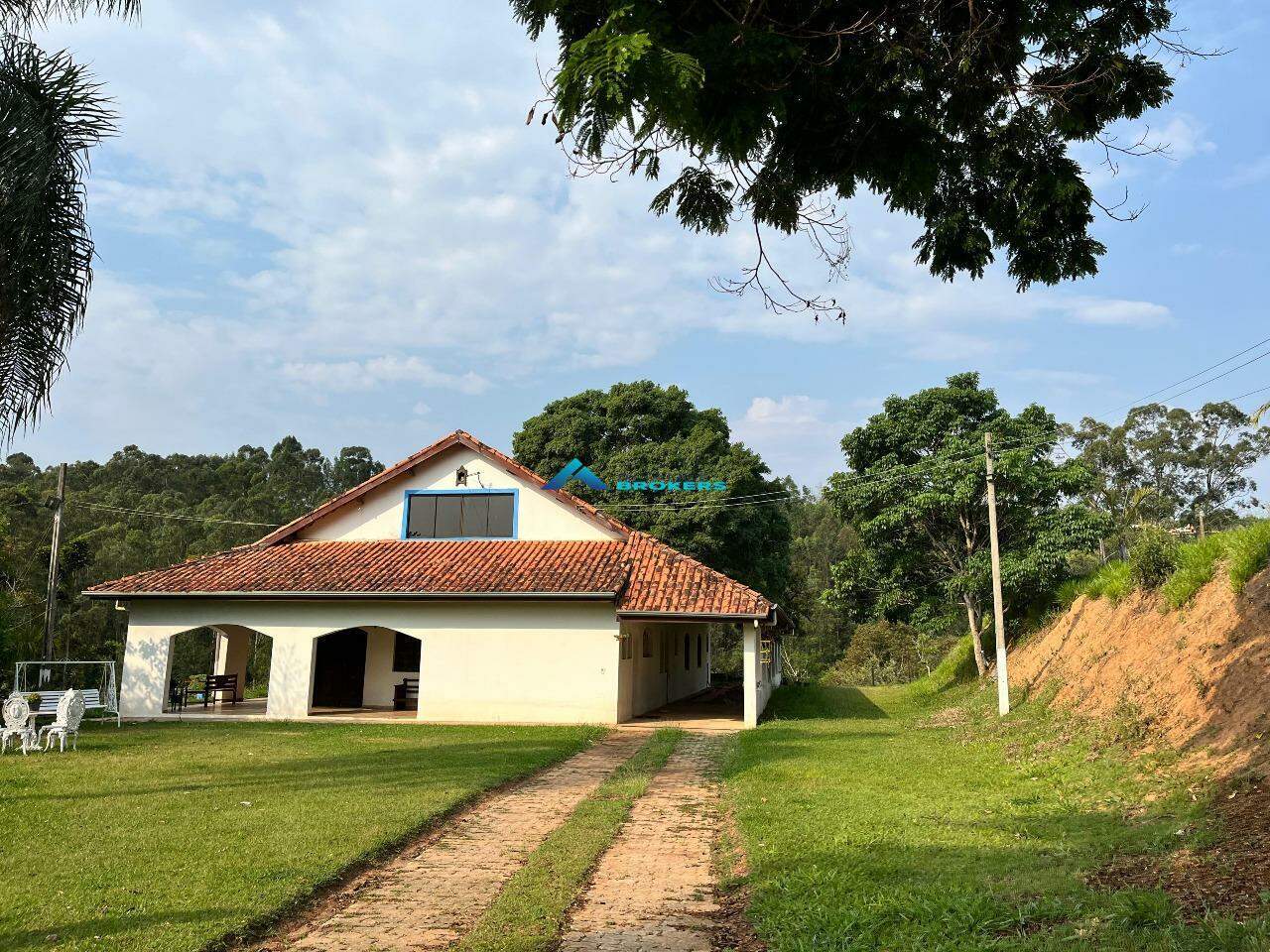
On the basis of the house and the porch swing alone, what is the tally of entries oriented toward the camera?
2

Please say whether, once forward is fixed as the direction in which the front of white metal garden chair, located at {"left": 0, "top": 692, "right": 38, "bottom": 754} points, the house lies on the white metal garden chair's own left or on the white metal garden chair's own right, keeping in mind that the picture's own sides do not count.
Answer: on the white metal garden chair's own left

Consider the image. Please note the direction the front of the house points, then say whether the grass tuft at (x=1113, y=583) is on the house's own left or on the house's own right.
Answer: on the house's own left

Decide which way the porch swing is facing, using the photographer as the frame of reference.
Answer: facing the viewer

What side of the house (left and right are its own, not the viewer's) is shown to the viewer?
front

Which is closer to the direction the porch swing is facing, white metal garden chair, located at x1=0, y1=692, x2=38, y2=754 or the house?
the white metal garden chair

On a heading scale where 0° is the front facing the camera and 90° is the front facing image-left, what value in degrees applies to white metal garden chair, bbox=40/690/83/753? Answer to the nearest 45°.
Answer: approximately 45°
